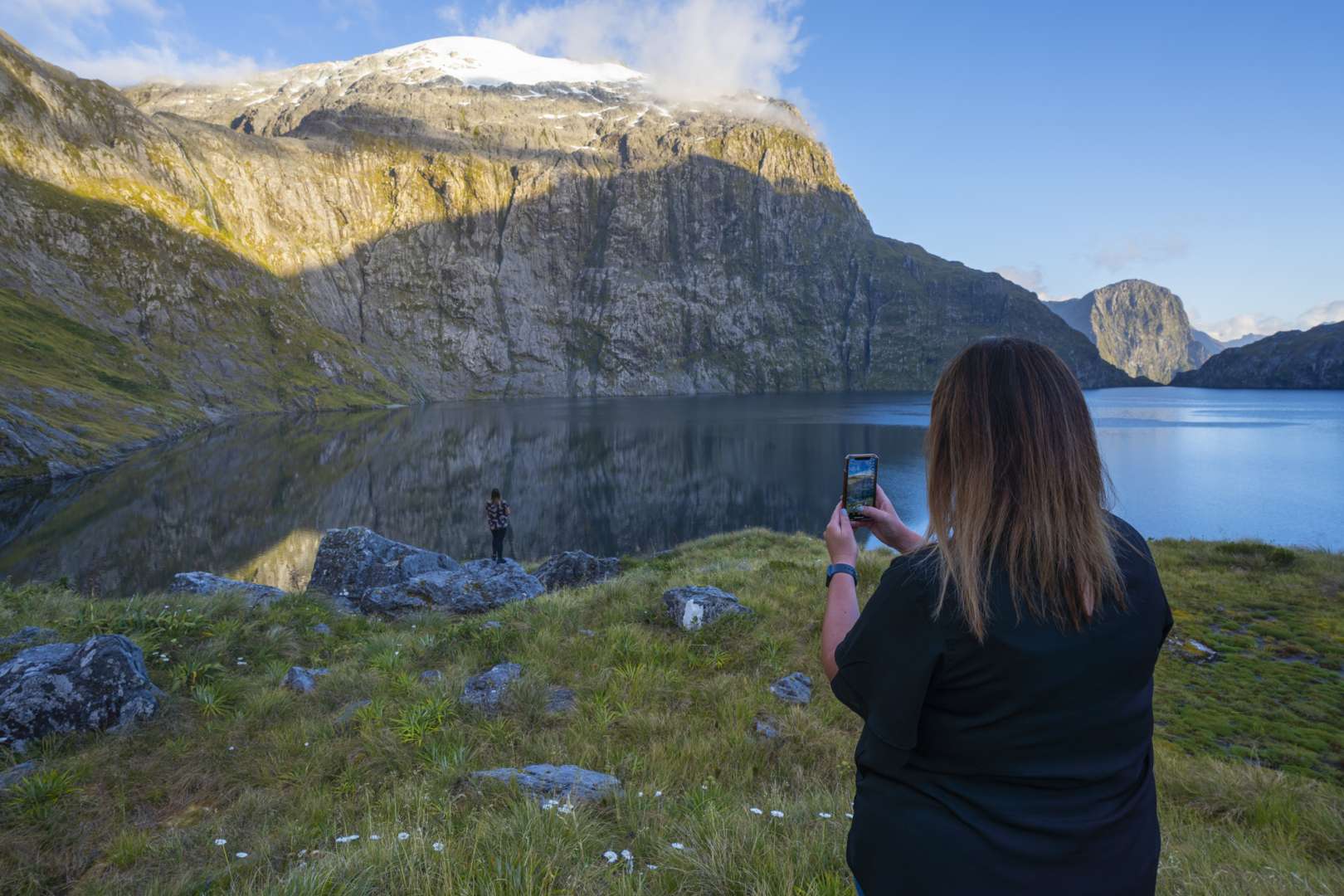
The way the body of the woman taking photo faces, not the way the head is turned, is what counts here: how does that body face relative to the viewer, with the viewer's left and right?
facing away from the viewer and to the left of the viewer

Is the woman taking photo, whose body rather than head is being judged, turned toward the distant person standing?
yes
